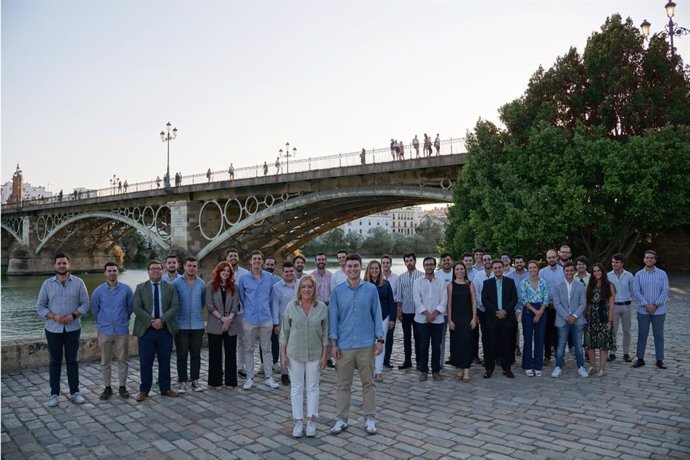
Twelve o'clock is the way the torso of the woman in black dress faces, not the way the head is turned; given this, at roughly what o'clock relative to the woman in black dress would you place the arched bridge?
The arched bridge is roughly at 5 o'clock from the woman in black dress.

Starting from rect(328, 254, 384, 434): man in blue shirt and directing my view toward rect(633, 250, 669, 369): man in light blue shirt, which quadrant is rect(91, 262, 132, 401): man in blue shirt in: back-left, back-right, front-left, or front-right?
back-left

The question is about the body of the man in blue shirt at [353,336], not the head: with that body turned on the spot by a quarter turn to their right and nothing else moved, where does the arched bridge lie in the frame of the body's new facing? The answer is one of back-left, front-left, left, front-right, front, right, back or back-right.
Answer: right

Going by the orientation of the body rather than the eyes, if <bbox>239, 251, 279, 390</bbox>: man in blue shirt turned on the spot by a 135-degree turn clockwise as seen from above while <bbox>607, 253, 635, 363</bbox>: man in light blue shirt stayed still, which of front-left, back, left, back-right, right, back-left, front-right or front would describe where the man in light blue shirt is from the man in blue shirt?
back-right

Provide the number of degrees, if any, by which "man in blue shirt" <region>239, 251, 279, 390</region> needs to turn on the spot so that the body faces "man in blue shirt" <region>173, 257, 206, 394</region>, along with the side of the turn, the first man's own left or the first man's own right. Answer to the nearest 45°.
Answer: approximately 90° to the first man's own right

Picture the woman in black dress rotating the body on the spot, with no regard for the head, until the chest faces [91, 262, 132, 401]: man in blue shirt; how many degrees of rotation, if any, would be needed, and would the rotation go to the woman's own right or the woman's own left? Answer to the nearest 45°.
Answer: approximately 45° to the woman's own right

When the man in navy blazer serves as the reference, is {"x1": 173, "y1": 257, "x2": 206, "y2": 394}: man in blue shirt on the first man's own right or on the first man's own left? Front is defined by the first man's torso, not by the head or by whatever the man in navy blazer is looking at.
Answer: on the first man's own right

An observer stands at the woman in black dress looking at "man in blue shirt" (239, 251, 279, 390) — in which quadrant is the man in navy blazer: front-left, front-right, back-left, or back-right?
back-right
